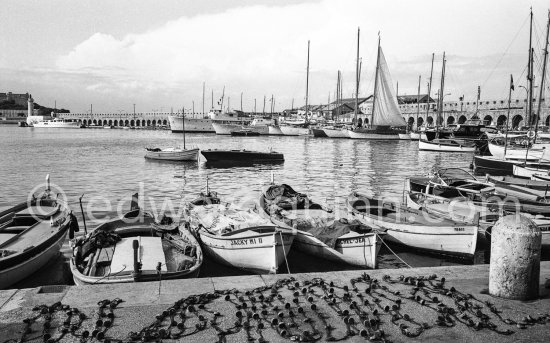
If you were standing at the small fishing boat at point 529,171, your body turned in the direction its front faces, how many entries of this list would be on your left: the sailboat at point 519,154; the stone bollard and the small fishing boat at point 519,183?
2

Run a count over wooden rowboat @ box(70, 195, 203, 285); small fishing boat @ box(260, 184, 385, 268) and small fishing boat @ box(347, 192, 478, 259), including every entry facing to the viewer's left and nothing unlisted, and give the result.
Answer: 0

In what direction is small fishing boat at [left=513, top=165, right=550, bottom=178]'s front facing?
to the viewer's left

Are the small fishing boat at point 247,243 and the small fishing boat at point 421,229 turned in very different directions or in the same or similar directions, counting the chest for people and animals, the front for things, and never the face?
same or similar directions

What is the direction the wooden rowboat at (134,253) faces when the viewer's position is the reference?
facing away from the viewer

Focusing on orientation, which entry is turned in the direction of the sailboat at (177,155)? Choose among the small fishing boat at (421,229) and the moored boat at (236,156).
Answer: the moored boat

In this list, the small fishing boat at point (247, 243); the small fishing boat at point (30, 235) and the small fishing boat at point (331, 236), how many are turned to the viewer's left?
0

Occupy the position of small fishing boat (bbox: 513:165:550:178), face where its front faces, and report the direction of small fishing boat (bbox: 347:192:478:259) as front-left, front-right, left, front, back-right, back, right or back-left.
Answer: left

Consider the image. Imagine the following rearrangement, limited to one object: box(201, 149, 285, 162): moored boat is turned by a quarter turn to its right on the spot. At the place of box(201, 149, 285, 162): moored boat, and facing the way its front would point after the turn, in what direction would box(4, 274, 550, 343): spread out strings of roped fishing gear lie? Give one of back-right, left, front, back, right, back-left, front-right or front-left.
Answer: back

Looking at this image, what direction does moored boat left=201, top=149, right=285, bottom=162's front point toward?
to the viewer's left
